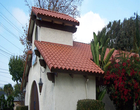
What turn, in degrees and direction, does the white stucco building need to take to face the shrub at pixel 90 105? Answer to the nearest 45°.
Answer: approximately 90° to its left

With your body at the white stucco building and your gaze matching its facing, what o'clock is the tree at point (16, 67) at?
The tree is roughly at 4 o'clock from the white stucco building.

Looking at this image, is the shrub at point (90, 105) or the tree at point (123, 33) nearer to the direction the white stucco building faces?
the shrub

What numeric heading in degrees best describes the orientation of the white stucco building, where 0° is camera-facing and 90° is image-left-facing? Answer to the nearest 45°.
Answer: approximately 45°
